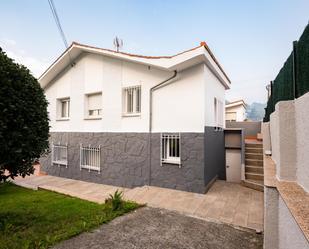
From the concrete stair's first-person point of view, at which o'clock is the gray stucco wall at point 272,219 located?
The gray stucco wall is roughly at 12 o'clock from the concrete stair.

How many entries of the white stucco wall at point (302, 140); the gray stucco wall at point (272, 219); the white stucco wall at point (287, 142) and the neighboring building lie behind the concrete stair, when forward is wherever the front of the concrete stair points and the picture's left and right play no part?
1

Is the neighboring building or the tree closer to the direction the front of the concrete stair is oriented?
the tree

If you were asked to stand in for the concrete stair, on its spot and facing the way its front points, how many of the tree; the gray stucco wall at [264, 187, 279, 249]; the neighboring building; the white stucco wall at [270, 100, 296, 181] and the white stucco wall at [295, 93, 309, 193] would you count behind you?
1

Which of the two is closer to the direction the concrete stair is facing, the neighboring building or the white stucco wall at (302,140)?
the white stucco wall

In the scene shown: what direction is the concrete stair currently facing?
toward the camera

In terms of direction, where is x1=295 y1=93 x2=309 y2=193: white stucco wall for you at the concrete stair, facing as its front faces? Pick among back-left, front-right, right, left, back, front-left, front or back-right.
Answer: front

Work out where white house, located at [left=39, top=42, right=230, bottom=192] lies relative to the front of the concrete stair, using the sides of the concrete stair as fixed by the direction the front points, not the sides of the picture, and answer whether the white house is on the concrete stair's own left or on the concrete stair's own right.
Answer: on the concrete stair's own right

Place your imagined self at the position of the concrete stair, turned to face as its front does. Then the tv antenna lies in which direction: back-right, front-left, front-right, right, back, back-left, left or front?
right
